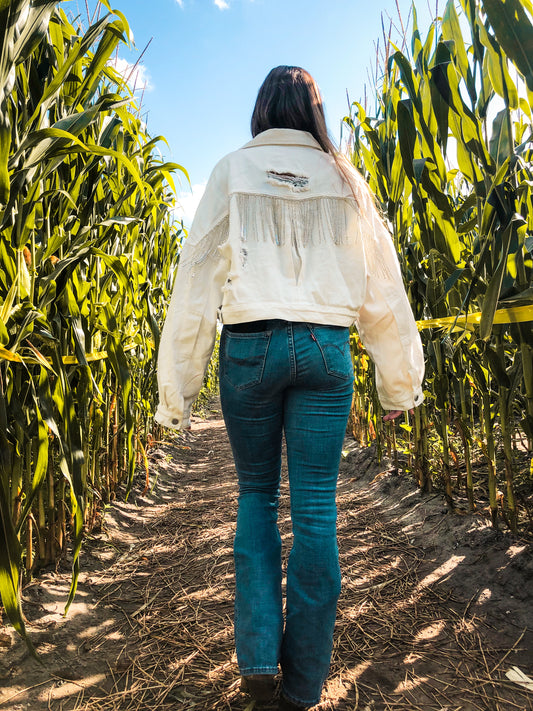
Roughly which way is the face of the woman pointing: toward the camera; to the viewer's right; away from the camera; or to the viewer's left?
away from the camera

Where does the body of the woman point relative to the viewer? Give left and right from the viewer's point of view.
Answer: facing away from the viewer
